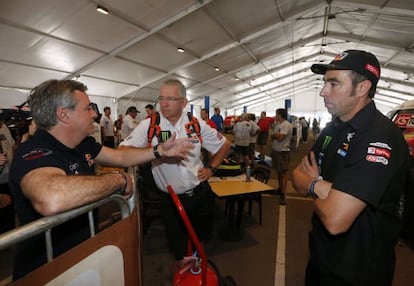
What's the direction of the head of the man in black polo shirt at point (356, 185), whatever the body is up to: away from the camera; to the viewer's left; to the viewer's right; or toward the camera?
to the viewer's left

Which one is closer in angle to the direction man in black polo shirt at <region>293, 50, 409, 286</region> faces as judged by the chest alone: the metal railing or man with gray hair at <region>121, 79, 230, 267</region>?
the metal railing

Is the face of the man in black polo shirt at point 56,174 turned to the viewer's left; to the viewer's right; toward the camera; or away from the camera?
to the viewer's right

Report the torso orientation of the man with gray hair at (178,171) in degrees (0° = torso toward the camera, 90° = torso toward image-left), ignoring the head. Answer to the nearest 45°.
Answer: approximately 0°

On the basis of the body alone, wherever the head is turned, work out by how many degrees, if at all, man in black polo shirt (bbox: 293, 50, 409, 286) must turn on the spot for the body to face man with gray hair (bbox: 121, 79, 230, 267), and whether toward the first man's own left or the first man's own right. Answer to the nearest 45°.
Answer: approximately 45° to the first man's own right
